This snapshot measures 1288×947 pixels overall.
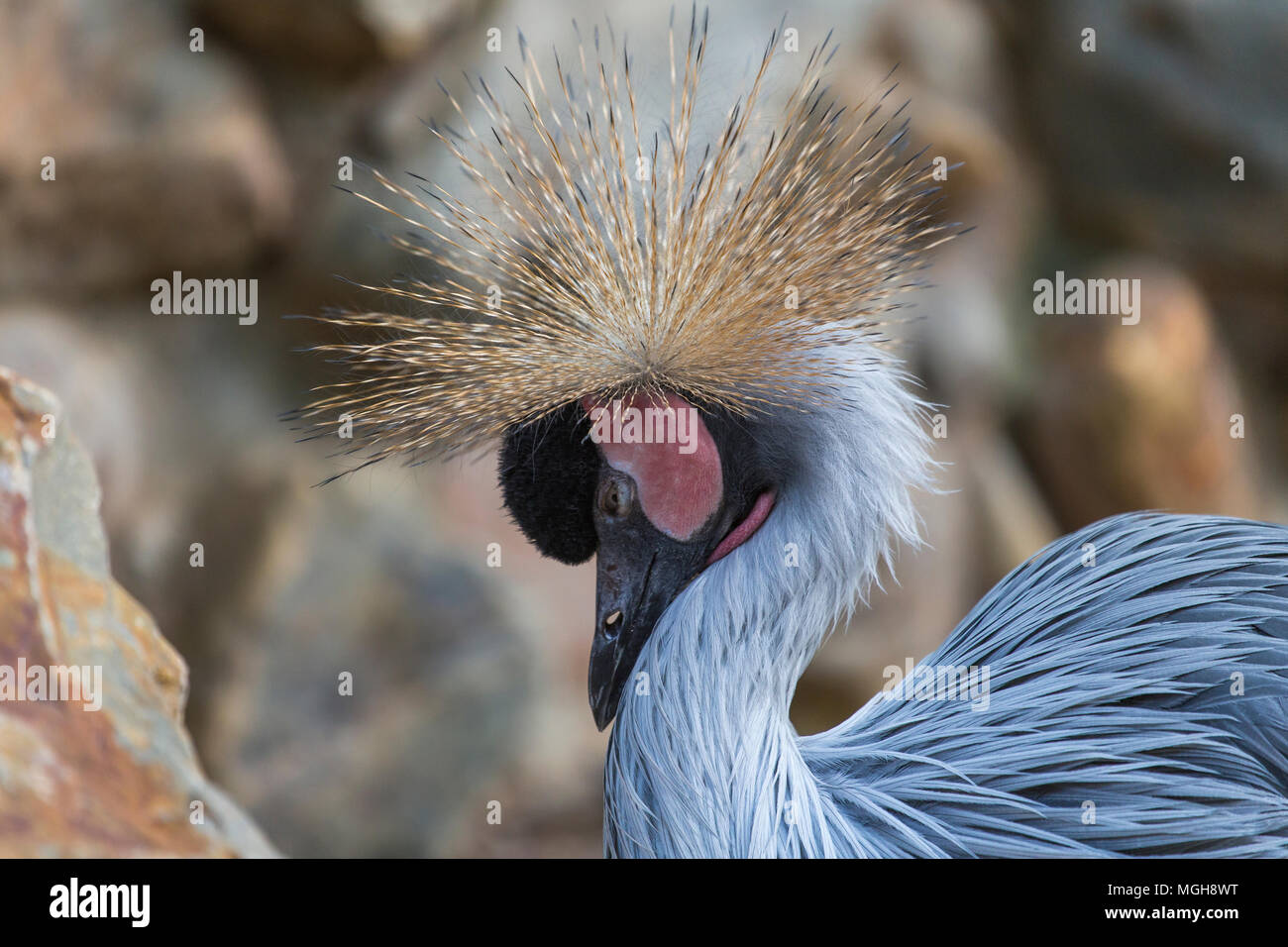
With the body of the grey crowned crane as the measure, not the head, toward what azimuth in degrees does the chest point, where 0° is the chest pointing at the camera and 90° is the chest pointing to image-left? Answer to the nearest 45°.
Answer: approximately 90°

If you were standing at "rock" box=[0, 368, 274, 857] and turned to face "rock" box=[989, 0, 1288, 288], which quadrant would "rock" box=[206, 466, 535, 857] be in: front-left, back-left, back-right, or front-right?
front-left

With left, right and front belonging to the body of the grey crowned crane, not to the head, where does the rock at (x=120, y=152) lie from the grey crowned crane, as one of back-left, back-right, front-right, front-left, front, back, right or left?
front-right

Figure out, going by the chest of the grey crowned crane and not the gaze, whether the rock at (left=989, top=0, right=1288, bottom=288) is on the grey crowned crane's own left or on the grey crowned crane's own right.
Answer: on the grey crowned crane's own right

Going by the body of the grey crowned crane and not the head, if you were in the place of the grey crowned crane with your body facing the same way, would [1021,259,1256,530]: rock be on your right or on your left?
on your right
